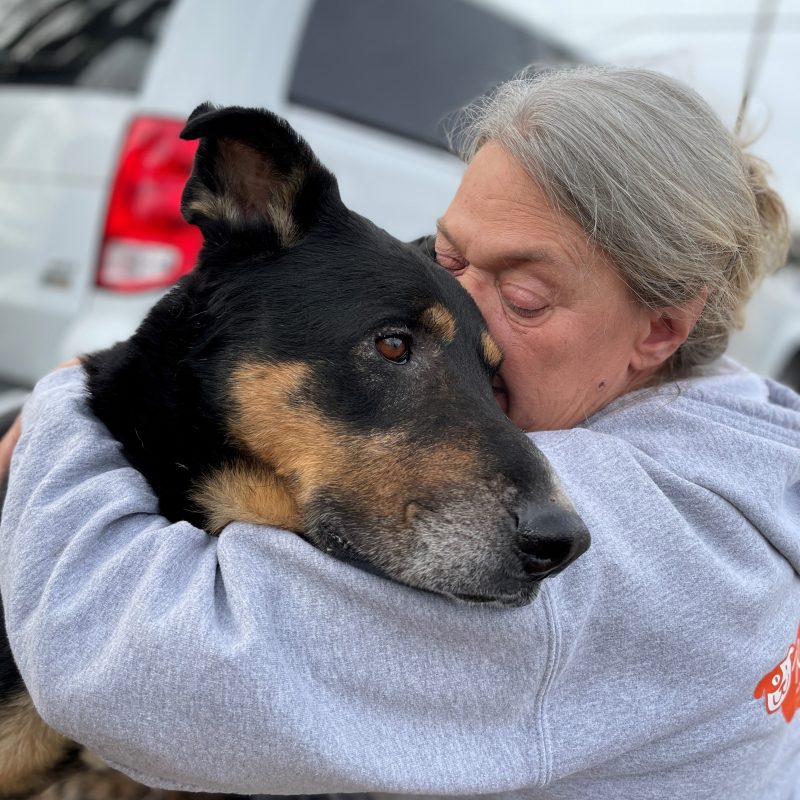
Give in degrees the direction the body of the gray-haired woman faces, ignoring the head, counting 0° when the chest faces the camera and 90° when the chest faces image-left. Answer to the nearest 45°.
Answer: approximately 90°

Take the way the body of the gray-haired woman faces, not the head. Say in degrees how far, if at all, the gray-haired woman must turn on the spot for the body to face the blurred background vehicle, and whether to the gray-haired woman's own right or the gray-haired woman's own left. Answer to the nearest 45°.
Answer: approximately 45° to the gray-haired woman's own right

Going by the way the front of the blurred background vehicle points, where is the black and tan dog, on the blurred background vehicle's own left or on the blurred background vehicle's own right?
on the blurred background vehicle's own right

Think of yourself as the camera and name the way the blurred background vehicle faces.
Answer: facing away from the viewer and to the right of the viewer

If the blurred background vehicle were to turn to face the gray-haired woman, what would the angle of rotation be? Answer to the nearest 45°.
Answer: approximately 90° to its right

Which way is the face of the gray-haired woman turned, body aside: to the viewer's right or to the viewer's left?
to the viewer's left

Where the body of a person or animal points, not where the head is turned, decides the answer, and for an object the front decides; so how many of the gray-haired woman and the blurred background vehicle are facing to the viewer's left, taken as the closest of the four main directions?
1
